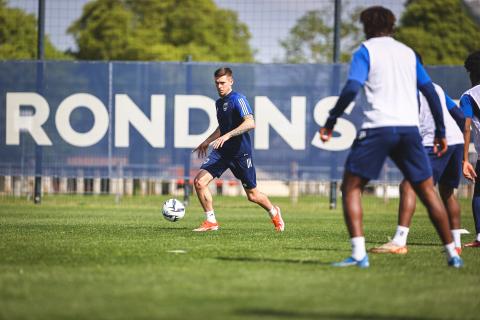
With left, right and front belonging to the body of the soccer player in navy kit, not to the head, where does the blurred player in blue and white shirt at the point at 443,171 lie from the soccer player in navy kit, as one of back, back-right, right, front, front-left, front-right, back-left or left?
left

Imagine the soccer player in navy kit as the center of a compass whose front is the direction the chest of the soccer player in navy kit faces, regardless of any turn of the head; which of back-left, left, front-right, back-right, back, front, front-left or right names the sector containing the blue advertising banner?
back-right

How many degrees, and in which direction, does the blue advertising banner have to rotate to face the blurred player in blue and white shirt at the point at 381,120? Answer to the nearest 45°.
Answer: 0° — it already faces them

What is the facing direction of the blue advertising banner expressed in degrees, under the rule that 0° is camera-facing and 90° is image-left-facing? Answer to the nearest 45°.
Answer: approximately 0°

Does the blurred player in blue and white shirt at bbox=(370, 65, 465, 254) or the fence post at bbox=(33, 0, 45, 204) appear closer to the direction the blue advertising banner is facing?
the blurred player in blue and white shirt

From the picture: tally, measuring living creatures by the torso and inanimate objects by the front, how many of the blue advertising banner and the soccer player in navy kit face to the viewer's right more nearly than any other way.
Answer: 0

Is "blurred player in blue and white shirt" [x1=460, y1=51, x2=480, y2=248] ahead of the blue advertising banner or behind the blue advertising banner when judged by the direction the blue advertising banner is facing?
ahead

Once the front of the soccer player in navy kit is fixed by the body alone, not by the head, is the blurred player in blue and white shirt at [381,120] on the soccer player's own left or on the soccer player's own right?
on the soccer player's own left

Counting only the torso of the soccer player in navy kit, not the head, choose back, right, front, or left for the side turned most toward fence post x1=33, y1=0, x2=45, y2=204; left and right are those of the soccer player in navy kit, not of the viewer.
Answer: right

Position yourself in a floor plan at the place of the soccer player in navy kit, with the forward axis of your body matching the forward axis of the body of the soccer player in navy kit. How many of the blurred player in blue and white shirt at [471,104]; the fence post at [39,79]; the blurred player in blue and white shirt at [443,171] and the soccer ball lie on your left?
2

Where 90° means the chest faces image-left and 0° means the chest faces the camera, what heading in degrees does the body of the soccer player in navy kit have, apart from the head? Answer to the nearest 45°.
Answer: approximately 45°

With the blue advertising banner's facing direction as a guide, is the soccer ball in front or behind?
in front

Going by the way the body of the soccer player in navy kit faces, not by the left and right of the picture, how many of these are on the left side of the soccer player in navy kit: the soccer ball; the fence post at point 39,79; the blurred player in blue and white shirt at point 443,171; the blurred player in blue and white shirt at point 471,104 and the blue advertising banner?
2

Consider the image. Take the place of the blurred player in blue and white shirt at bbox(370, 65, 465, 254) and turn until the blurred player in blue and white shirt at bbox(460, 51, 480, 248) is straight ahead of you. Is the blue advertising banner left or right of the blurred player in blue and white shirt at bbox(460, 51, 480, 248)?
left

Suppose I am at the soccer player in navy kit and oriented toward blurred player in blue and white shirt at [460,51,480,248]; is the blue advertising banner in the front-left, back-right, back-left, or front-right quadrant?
back-left
